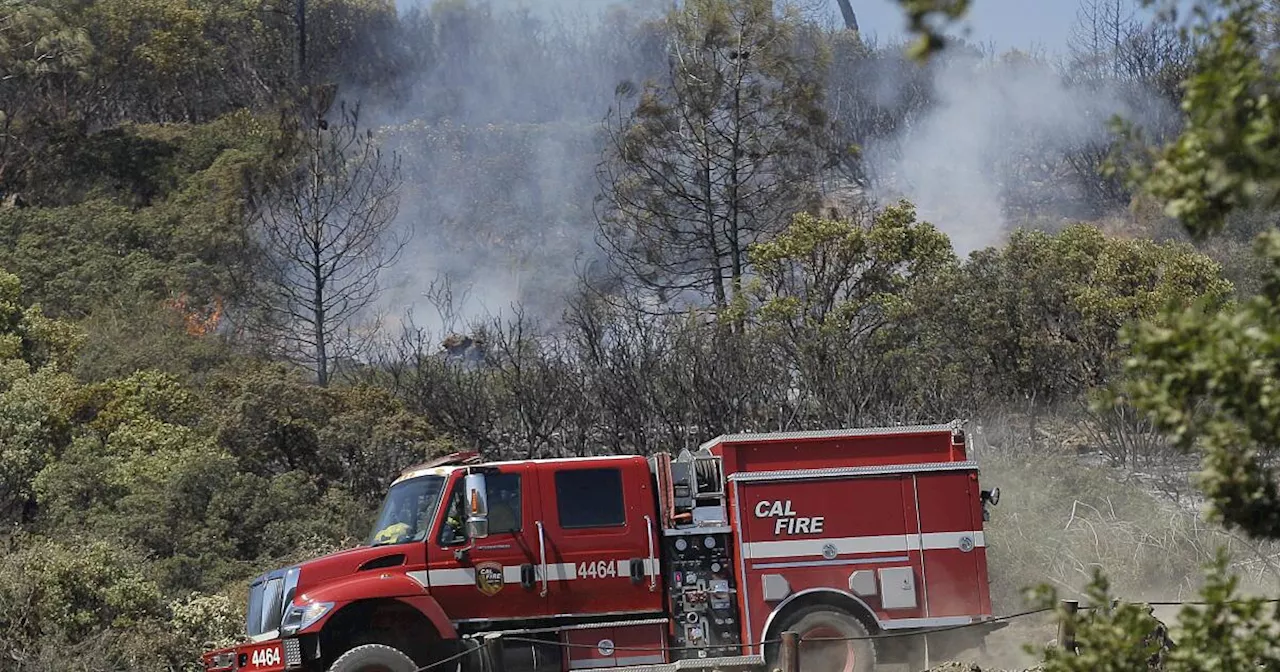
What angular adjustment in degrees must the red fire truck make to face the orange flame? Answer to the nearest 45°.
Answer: approximately 90° to its right

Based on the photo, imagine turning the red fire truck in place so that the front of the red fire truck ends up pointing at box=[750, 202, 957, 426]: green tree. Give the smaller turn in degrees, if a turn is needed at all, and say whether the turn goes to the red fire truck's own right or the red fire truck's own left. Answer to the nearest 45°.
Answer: approximately 90° to the red fire truck's own right

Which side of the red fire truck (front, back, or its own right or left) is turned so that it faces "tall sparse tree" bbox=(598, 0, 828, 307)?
right

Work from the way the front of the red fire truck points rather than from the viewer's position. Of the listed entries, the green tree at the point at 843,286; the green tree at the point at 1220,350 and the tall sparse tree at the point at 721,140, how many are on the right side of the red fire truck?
2

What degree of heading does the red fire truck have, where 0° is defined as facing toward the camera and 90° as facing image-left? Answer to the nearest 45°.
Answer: approximately 90°

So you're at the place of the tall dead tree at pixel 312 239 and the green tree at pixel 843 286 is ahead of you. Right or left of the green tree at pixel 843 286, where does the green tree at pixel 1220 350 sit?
right

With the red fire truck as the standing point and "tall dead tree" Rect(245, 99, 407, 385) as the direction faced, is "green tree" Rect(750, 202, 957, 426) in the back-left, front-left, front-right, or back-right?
front-right

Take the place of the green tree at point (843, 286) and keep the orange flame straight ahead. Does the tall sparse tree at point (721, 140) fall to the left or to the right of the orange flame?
right

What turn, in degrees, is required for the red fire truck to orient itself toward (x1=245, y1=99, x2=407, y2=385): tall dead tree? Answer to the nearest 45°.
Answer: approximately 90° to its right

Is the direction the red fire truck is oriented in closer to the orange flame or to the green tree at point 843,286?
the orange flame
